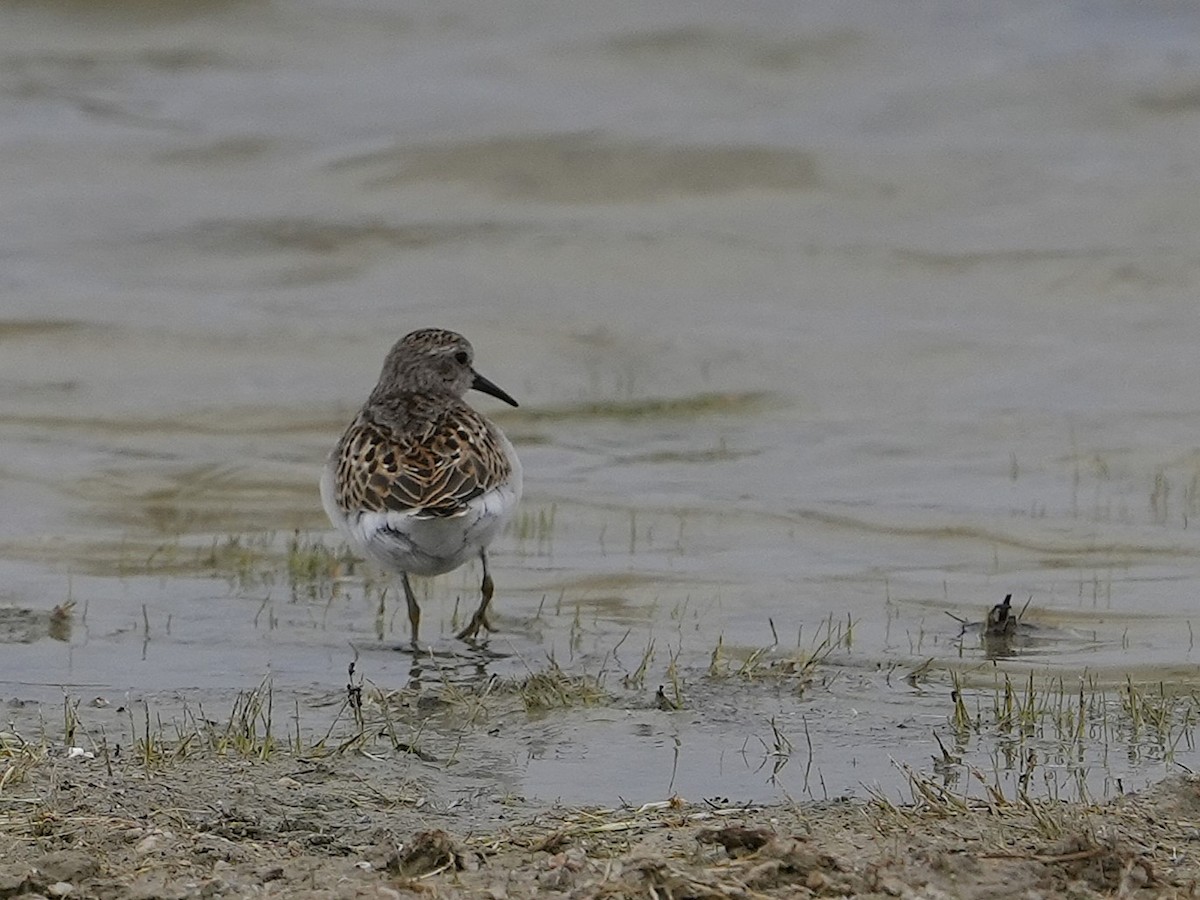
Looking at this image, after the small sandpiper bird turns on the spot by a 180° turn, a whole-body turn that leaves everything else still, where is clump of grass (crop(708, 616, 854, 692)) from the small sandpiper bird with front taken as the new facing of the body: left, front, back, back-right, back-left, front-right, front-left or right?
front-left

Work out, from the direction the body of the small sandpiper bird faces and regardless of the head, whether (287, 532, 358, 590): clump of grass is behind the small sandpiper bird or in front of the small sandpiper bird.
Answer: in front

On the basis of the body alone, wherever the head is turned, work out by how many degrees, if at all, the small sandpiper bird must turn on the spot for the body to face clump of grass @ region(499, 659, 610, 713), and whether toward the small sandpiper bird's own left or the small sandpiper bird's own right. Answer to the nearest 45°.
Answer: approximately 180°

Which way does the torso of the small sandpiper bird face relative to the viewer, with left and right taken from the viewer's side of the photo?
facing away from the viewer
